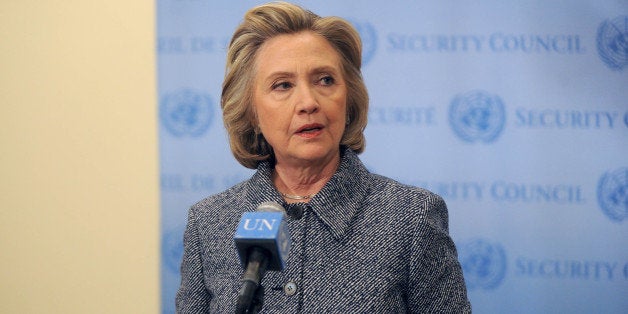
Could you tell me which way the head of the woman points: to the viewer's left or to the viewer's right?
to the viewer's right

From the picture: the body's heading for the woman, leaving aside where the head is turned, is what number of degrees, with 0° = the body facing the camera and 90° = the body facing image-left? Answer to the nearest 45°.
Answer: approximately 0°

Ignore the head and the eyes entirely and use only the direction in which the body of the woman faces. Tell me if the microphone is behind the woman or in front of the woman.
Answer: in front
